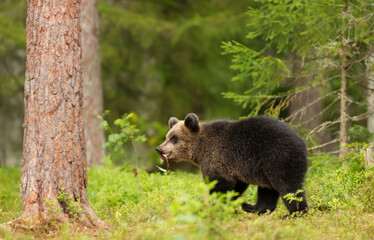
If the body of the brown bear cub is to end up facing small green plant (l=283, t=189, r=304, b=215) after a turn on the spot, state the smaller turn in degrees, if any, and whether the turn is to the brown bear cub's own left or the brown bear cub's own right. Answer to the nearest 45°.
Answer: approximately 135° to the brown bear cub's own left

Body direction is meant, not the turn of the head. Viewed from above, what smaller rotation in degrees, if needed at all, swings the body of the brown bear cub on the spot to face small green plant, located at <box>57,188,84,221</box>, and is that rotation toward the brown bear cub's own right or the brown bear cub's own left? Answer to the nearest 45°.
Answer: approximately 45° to the brown bear cub's own left

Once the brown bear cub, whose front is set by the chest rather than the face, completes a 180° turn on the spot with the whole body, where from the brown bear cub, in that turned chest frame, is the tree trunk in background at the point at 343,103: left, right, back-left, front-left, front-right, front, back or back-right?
front-left

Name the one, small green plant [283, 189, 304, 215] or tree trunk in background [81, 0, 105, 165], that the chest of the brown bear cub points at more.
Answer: the tree trunk in background

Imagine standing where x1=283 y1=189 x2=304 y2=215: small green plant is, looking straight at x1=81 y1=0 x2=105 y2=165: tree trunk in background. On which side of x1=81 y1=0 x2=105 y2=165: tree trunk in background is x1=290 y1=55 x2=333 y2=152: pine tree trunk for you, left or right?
right

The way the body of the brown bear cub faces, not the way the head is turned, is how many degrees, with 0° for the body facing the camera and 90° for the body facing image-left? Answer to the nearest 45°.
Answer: approximately 90°

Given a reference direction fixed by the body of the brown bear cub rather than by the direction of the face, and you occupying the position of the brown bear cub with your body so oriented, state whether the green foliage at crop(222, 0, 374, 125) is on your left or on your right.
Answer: on your right

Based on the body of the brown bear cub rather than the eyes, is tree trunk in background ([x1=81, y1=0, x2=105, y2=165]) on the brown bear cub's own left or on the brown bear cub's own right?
on the brown bear cub's own right

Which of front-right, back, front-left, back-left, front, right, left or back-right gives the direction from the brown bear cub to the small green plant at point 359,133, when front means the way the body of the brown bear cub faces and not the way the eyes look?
back-right

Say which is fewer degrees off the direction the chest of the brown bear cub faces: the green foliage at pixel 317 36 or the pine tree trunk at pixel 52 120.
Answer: the pine tree trunk

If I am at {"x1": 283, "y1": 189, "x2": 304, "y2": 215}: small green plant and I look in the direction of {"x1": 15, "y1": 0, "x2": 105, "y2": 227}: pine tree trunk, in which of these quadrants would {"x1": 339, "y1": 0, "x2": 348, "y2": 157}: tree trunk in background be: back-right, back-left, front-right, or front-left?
back-right
